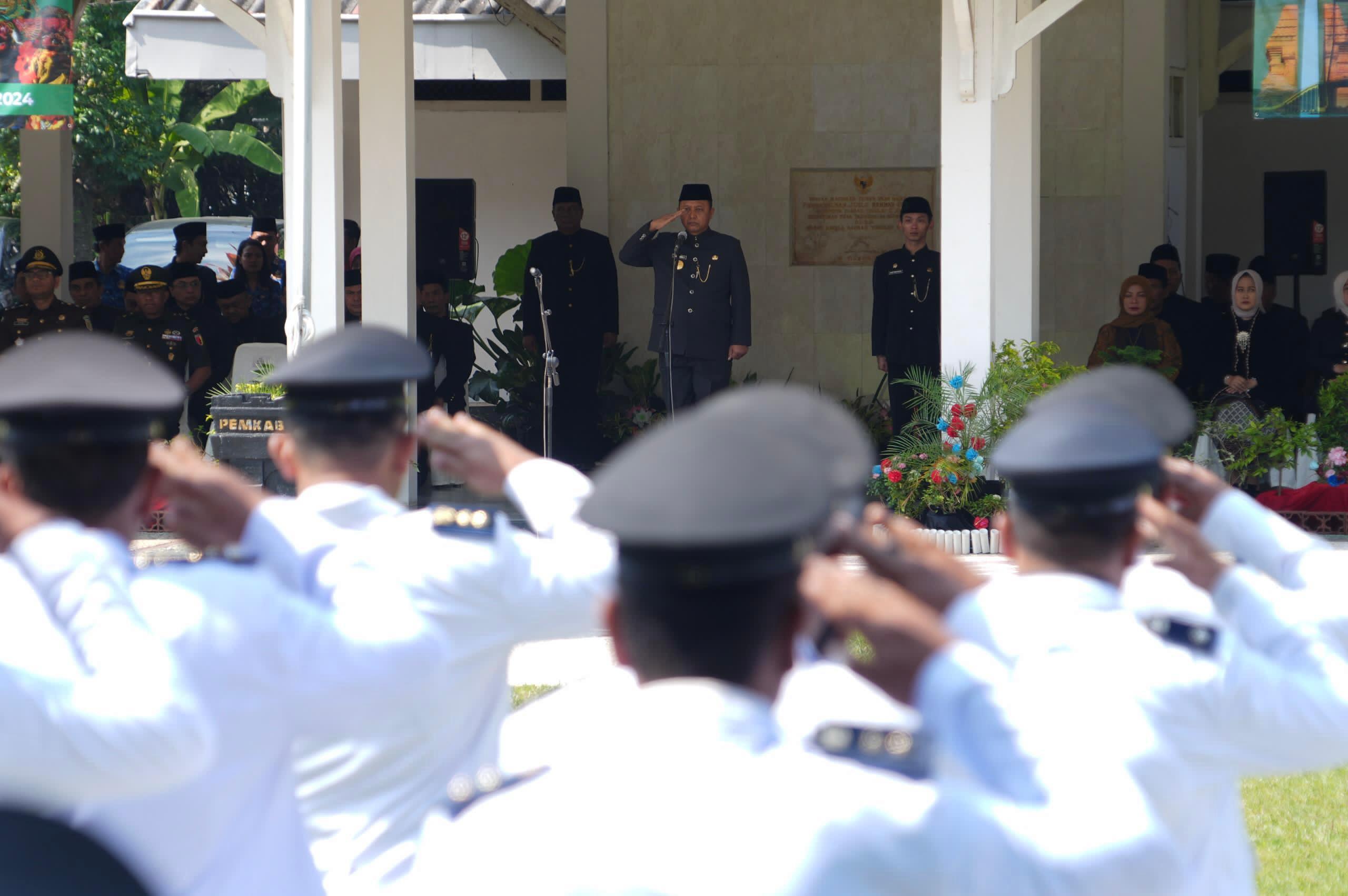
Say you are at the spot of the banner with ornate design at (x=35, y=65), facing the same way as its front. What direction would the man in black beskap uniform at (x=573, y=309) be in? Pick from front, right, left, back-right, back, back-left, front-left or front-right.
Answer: back-left

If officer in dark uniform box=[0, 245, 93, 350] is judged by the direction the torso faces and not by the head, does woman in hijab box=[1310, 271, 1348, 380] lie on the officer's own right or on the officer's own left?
on the officer's own left

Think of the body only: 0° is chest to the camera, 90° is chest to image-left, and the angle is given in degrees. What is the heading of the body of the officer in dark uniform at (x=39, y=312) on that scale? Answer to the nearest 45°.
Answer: approximately 0°

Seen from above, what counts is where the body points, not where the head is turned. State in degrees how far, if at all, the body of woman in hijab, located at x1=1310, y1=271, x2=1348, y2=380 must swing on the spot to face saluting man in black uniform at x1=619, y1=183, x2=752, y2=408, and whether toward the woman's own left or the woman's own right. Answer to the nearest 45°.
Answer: approximately 90° to the woman's own right

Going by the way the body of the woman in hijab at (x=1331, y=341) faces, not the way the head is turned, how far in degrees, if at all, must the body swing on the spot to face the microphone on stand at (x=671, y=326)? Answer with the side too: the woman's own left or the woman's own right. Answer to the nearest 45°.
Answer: approximately 90° to the woman's own right
